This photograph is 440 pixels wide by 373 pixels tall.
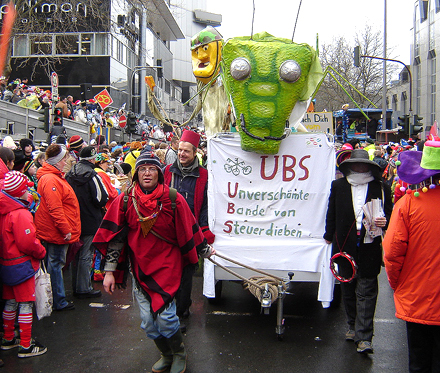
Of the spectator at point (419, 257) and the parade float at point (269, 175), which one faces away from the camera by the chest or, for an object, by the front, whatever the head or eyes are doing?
the spectator

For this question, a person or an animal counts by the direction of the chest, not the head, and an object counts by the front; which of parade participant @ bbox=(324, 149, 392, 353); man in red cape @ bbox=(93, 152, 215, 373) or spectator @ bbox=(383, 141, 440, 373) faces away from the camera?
spectator @ bbox=(383, 141, 440, 373)

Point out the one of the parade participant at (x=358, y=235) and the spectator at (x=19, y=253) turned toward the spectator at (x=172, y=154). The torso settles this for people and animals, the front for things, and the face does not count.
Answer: the spectator at (x=19, y=253)

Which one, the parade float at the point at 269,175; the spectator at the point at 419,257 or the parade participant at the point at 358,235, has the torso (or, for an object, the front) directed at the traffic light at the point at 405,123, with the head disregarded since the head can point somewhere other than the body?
the spectator at the point at 419,257

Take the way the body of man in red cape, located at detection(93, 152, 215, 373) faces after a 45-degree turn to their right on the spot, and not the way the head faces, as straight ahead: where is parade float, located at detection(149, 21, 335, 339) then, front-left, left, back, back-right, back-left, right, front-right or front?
back

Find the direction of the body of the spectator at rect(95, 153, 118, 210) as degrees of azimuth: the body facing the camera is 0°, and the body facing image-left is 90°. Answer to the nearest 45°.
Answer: approximately 270°

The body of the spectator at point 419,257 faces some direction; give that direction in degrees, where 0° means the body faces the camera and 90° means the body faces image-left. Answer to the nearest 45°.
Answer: approximately 180°
